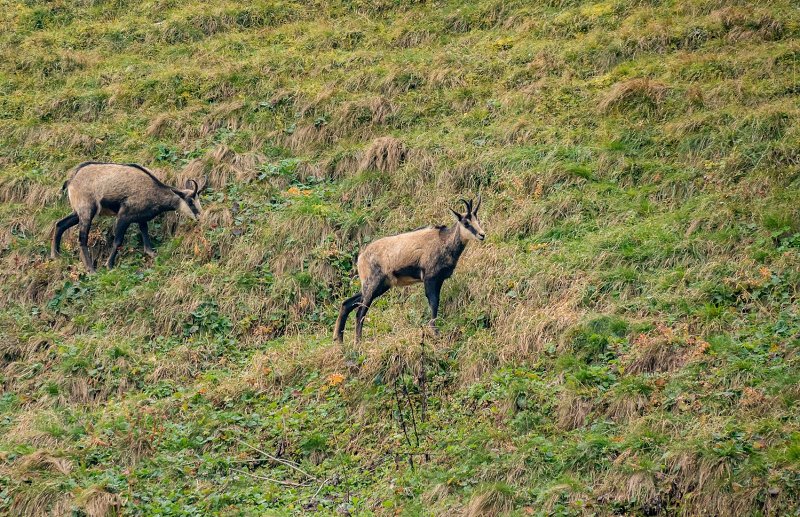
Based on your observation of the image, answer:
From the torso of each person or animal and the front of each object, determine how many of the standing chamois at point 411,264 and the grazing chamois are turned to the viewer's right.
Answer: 2

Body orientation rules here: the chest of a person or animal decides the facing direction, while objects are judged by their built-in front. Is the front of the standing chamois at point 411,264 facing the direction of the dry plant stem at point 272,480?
no

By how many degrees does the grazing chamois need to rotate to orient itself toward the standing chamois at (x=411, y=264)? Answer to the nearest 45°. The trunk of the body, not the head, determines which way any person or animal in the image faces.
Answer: approximately 45° to its right

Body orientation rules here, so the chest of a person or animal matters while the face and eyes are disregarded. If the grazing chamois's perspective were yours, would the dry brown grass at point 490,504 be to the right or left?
on its right

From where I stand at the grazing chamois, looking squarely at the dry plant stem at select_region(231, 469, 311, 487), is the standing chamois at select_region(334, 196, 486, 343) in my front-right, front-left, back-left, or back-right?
front-left

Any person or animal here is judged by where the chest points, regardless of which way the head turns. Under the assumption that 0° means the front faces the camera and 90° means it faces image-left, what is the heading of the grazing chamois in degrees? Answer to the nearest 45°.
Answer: approximately 270°

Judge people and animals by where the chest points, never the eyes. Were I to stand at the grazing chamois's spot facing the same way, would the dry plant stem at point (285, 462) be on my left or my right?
on my right

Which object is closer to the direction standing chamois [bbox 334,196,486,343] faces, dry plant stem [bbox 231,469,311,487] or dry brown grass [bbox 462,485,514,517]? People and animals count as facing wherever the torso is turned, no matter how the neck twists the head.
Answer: the dry brown grass

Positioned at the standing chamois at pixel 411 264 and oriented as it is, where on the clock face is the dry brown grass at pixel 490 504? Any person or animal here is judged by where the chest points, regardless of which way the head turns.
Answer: The dry brown grass is roughly at 3 o'clock from the standing chamois.

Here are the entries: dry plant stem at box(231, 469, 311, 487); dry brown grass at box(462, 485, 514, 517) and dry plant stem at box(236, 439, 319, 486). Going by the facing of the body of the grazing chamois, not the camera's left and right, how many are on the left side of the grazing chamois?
0

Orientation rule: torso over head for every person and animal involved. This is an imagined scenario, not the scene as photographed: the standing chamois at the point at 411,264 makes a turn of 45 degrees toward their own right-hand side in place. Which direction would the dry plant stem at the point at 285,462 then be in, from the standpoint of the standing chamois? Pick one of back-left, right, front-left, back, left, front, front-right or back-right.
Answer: right

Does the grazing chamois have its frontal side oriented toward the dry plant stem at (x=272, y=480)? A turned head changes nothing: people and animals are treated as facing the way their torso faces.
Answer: no

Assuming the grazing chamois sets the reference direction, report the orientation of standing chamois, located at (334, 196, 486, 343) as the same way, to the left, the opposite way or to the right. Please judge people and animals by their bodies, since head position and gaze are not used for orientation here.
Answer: the same way

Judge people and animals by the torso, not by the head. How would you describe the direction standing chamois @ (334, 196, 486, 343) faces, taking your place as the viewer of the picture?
facing to the right of the viewer
